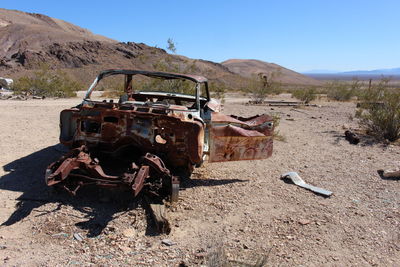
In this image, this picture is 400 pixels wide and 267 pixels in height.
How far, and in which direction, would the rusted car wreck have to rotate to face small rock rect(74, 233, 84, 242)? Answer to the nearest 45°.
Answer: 0° — it already faces it

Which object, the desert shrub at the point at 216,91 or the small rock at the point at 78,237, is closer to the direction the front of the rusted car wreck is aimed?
the small rock

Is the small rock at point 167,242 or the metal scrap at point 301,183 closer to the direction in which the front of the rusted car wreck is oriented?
the small rock

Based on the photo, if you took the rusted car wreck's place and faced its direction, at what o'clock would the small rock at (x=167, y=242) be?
The small rock is roughly at 10 o'clock from the rusted car wreck.

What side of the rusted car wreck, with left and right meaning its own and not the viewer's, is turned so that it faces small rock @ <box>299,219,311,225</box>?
left

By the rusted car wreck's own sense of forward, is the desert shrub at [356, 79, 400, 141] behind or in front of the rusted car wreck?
behind

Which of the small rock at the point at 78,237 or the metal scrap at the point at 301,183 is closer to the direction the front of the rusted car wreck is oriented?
the small rock

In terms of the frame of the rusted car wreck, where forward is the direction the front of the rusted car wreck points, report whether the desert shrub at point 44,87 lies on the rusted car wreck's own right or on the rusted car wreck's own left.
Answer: on the rusted car wreck's own right

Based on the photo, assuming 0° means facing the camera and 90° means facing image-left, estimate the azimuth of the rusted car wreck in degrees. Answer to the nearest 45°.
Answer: approximately 45°

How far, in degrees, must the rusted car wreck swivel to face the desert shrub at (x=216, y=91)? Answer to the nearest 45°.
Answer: approximately 135° to its right

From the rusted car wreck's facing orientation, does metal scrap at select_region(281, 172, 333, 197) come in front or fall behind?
behind

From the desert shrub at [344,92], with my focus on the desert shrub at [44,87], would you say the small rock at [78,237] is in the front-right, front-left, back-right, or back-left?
front-left

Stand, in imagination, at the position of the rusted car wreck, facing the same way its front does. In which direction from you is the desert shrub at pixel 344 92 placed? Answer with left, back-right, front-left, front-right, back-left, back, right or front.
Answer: back

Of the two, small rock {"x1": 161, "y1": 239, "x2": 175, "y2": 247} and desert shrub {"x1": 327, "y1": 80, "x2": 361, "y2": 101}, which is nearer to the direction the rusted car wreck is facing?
the small rock
